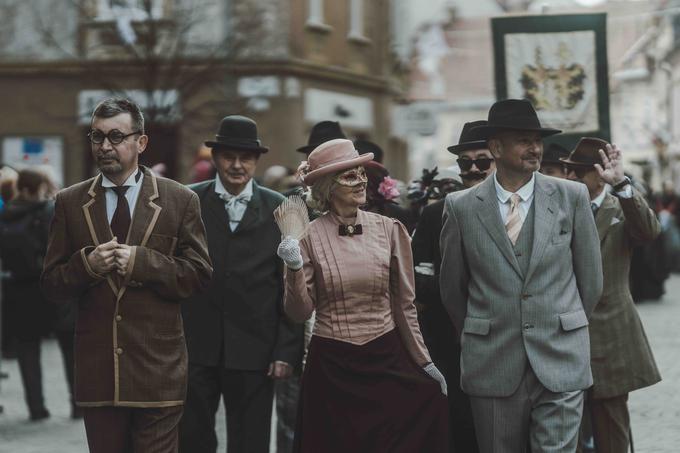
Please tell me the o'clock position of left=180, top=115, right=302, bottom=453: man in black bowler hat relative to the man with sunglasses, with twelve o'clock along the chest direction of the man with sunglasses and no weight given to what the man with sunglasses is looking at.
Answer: The man in black bowler hat is roughly at 3 o'clock from the man with sunglasses.

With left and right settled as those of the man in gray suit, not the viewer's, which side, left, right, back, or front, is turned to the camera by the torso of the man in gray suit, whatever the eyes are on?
front

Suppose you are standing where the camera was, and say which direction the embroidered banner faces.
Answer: facing the viewer

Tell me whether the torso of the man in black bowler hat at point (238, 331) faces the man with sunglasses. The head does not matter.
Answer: no

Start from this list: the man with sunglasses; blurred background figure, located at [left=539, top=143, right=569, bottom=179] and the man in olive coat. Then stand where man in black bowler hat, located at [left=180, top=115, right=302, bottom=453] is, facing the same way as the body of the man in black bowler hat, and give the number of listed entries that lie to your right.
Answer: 0

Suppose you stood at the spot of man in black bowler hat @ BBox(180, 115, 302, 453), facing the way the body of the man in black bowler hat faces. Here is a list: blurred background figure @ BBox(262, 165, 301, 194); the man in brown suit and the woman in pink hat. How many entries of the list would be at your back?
1

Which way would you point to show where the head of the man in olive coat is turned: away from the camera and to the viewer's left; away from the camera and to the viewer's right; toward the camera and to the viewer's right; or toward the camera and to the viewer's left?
toward the camera and to the viewer's left

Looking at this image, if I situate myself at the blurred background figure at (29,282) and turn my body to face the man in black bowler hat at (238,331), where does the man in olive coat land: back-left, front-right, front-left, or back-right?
front-left

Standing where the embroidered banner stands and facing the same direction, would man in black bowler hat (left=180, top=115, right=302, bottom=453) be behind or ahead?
ahead

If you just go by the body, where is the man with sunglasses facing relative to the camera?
toward the camera

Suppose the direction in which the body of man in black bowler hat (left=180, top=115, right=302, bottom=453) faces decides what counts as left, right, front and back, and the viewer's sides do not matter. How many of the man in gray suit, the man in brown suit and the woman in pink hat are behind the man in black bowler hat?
0

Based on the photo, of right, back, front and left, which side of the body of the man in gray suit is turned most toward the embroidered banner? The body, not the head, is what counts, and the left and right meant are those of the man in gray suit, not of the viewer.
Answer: back

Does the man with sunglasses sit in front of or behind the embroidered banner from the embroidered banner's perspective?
in front

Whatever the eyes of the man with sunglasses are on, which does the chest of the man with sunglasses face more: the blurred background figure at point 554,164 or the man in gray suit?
the man in gray suit

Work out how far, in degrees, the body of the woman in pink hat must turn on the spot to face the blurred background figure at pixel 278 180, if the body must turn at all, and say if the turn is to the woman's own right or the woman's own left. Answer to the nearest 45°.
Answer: approximately 180°

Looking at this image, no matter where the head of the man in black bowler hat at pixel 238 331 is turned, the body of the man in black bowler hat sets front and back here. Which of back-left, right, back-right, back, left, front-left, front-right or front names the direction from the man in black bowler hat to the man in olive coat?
left

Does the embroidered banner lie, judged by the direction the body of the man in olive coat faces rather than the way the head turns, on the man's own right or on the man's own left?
on the man's own right

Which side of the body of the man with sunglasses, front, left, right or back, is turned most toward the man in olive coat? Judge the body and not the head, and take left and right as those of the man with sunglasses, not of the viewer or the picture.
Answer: left
